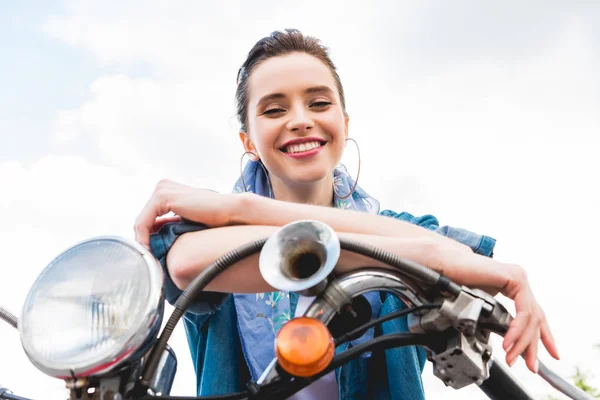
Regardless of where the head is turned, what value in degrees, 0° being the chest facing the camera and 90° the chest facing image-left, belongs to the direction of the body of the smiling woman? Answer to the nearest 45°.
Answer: approximately 0°

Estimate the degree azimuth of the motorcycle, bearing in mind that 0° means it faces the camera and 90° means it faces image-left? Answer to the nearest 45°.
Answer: approximately 45°
